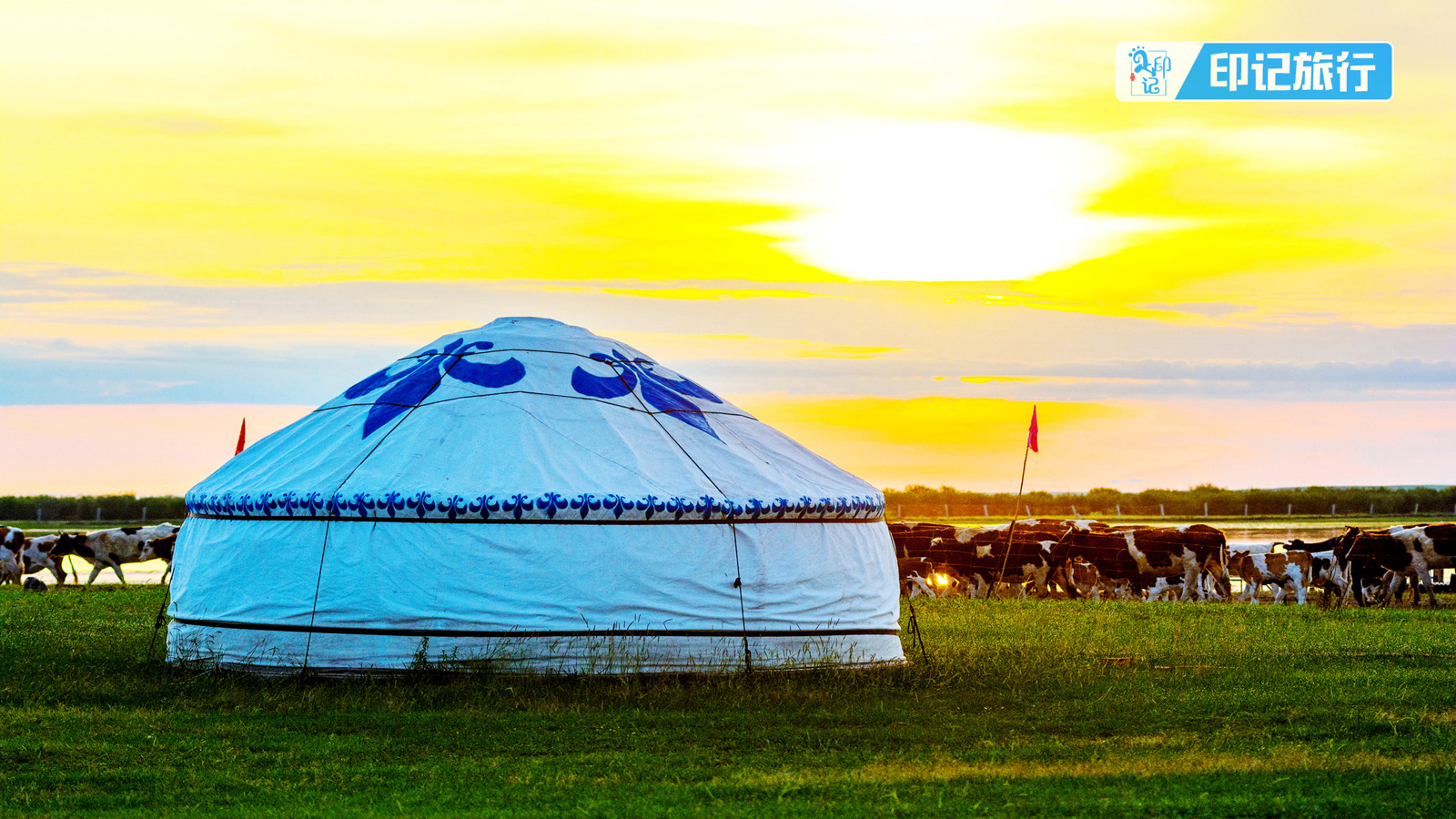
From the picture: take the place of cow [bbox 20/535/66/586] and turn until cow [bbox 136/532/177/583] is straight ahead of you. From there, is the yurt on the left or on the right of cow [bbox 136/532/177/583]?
right

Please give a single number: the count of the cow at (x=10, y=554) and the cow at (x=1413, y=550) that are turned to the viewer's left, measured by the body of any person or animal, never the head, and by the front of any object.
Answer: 2

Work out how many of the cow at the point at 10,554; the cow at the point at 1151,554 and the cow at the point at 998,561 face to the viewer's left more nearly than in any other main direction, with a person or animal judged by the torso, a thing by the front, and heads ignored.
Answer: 3

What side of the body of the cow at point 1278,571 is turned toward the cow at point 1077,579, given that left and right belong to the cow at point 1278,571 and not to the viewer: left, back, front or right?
front

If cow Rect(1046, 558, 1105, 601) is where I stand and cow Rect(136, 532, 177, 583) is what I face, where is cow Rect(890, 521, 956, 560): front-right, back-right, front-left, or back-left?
front-right

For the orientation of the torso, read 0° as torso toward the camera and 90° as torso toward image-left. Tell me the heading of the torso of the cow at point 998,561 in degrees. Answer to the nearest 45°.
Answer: approximately 90°

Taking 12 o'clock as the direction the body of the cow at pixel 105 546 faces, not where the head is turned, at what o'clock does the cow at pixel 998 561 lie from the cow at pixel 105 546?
the cow at pixel 998 561 is roughly at 7 o'clock from the cow at pixel 105 546.

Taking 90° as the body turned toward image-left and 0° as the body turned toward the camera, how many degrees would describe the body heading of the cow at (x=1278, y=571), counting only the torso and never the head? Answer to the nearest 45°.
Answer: approximately 90°

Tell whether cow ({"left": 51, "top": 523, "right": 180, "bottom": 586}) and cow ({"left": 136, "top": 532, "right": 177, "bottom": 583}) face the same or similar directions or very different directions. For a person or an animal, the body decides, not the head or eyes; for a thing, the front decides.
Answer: same or similar directions

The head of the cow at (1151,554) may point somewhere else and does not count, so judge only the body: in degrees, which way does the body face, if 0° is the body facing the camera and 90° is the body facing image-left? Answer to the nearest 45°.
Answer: approximately 90°

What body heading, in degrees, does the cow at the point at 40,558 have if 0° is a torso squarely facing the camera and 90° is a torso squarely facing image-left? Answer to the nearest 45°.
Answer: approximately 90°

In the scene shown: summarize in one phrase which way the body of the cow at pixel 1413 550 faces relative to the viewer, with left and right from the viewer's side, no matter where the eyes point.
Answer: facing to the left of the viewer

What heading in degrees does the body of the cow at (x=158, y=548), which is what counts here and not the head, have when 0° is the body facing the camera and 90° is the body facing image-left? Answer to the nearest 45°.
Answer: approximately 90°

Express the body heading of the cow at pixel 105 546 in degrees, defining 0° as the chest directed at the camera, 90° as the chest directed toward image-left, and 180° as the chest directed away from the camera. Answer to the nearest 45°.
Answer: approximately 90°

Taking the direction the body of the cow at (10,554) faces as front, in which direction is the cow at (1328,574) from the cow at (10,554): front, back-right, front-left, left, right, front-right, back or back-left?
back-left

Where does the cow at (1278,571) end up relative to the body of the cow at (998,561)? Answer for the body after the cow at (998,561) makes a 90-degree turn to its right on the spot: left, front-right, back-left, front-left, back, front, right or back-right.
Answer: right
